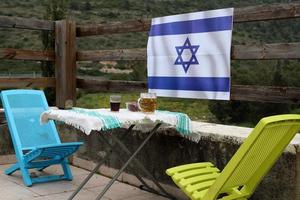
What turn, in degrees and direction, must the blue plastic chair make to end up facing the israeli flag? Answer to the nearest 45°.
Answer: approximately 45° to its left

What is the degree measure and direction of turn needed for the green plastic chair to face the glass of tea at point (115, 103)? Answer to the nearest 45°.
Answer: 0° — it already faces it

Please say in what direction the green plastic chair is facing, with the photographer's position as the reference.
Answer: facing away from the viewer and to the left of the viewer

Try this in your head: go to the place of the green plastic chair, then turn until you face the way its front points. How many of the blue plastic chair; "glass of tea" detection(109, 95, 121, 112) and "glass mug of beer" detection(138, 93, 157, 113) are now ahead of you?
3

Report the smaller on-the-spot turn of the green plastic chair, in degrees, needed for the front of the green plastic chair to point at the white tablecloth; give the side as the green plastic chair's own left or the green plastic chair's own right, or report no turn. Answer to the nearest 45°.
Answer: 0° — it already faces it

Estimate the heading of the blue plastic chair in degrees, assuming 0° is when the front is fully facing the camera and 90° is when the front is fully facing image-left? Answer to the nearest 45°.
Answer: approximately 315°

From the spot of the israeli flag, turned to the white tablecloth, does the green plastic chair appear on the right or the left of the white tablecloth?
left
